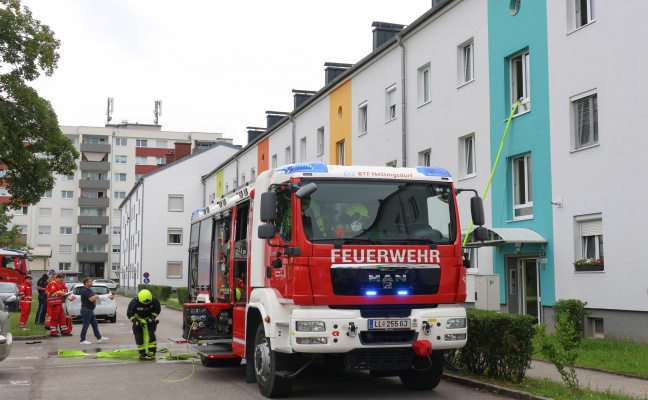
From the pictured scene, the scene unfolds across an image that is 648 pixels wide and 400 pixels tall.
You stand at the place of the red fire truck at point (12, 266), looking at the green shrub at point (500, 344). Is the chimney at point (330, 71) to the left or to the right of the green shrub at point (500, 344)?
left

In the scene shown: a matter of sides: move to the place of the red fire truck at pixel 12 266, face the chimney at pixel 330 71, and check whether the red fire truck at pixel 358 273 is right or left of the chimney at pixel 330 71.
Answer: right

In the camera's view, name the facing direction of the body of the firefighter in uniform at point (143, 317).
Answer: toward the camera

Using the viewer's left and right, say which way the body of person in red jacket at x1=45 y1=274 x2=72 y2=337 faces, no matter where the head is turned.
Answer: facing the viewer and to the right of the viewer

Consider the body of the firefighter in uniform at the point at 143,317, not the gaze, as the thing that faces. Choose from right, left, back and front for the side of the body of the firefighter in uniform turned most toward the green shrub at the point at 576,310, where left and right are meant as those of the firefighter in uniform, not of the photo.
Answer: left

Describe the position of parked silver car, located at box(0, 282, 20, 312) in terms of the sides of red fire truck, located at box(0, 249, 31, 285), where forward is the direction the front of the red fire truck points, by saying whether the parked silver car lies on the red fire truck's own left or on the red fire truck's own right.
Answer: on the red fire truck's own right

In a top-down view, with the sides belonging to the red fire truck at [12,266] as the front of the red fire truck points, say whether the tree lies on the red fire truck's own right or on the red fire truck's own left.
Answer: on the red fire truck's own right
